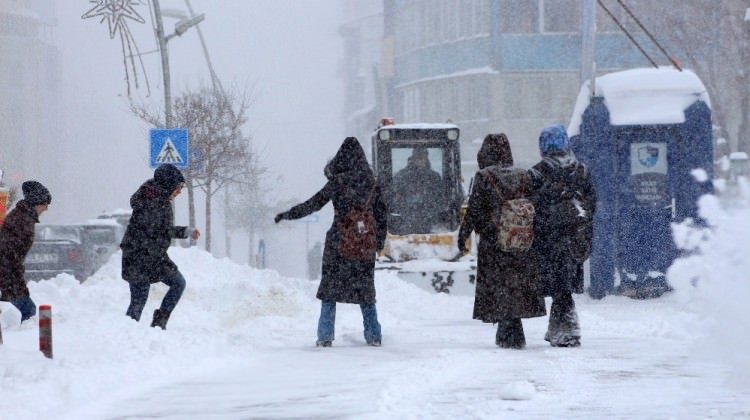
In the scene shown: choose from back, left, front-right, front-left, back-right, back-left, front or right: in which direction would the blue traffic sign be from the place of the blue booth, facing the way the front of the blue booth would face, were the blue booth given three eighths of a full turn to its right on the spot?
front-left

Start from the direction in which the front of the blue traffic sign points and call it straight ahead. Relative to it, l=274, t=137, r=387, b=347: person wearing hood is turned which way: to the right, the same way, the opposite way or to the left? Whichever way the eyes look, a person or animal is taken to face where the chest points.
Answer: the opposite way

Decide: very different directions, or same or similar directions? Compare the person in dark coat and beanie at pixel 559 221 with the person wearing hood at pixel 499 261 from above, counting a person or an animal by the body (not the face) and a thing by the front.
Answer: same or similar directions

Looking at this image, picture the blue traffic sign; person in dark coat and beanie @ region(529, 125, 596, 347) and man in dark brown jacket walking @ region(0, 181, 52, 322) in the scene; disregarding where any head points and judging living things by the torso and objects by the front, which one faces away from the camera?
the person in dark coat and beanie

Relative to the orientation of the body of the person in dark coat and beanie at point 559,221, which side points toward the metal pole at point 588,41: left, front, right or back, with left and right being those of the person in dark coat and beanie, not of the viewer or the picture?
front

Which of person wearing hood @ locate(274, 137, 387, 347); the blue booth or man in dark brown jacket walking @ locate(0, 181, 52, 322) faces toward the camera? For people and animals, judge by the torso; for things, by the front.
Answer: the blue booth

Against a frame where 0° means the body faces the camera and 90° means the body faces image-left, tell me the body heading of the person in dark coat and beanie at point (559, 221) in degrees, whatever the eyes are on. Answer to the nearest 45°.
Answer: approximately 180°

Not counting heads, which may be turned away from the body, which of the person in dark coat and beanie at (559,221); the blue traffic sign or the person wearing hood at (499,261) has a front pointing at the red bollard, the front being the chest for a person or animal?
the blue traffic sign

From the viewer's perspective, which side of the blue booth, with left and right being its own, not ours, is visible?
front

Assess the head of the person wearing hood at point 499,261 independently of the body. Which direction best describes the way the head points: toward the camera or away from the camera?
away from the camera

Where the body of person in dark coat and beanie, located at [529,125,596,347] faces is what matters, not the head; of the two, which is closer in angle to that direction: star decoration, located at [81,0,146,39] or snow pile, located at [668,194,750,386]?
the star decoration
